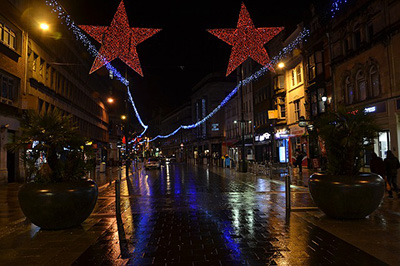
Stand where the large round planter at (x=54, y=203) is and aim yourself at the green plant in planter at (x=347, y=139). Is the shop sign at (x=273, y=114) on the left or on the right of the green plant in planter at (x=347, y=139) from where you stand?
left

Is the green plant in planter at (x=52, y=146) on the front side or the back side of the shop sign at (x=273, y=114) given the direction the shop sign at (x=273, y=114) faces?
on the front side

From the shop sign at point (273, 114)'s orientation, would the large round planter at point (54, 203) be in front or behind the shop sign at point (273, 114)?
in front

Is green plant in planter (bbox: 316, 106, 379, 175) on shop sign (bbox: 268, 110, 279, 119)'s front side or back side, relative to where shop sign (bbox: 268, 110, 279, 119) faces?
on the front side

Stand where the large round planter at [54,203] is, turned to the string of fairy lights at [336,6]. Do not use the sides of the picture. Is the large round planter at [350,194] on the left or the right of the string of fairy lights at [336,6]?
right

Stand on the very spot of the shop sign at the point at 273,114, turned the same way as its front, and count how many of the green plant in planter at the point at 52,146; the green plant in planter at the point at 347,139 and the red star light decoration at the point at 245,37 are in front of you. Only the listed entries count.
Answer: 3
